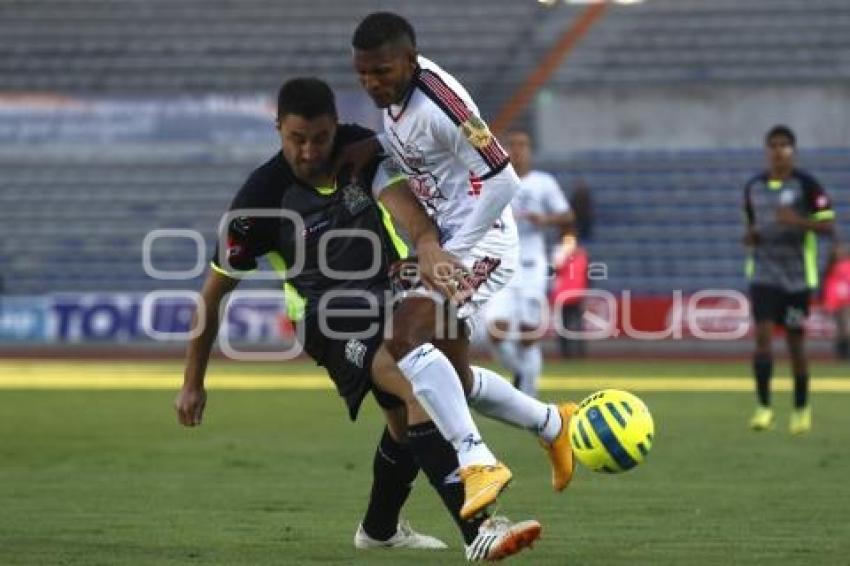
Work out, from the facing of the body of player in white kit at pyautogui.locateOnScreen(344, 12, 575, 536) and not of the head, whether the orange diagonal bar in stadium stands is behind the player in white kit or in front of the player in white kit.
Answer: behind

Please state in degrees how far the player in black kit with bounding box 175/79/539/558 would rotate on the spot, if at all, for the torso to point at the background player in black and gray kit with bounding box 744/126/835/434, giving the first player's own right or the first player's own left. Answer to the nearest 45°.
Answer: approximately 90° to the first player's own left

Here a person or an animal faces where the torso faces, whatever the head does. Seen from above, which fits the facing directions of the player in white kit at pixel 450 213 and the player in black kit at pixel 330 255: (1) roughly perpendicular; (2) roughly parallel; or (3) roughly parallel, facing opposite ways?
roughly perpendicular

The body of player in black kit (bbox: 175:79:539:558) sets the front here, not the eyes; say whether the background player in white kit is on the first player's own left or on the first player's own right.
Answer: on the first player's own left

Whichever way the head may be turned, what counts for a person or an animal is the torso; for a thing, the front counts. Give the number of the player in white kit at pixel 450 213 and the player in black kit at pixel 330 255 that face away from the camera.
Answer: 0

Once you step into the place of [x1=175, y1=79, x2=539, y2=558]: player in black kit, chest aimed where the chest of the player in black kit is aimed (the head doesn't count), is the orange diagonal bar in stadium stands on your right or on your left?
on your left

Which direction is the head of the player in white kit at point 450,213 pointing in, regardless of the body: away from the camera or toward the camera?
toward the camera

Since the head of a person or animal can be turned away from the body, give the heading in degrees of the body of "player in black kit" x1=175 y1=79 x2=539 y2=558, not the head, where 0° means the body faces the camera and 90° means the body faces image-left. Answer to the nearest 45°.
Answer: approximately 315°

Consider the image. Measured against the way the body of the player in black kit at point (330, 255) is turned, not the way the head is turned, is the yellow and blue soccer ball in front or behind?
in front

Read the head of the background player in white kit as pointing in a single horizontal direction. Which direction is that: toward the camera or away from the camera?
toward the camera

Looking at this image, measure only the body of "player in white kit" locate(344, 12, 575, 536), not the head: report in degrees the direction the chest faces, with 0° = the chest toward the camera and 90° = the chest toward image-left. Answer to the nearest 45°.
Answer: approximately 45°
